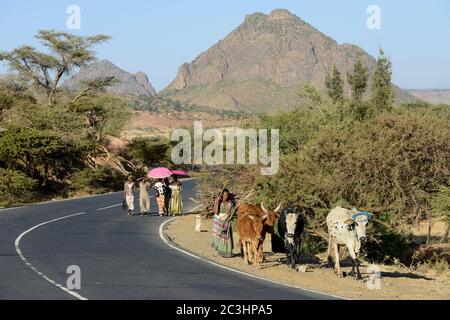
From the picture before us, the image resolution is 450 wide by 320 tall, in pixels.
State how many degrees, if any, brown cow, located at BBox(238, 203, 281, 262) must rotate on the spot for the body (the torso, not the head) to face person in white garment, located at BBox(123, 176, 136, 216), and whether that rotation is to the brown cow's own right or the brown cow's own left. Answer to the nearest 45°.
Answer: approximately 180°

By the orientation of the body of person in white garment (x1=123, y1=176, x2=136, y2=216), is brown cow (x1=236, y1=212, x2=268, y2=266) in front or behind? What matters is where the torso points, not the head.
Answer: in front

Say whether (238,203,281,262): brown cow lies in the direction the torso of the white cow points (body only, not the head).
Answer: no

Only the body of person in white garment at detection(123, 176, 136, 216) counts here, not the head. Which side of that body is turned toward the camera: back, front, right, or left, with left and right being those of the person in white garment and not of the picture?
front

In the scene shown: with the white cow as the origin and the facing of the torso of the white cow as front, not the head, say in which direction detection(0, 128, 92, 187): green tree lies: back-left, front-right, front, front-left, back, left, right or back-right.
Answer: back

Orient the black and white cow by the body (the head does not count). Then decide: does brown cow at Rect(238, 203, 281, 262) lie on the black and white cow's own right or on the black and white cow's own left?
on the black and white cow's own right

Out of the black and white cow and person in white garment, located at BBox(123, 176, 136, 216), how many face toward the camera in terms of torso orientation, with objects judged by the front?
2

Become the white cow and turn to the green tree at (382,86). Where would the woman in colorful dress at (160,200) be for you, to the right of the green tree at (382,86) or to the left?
left

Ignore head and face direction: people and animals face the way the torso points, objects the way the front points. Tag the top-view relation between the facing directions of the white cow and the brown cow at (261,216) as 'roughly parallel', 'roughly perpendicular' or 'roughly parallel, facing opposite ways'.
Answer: roughly parallel

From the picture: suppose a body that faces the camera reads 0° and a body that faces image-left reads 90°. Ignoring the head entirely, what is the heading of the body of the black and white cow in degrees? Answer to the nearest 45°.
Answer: approximately 0°

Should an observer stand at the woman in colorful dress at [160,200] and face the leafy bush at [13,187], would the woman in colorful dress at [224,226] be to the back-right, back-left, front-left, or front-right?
back-left
